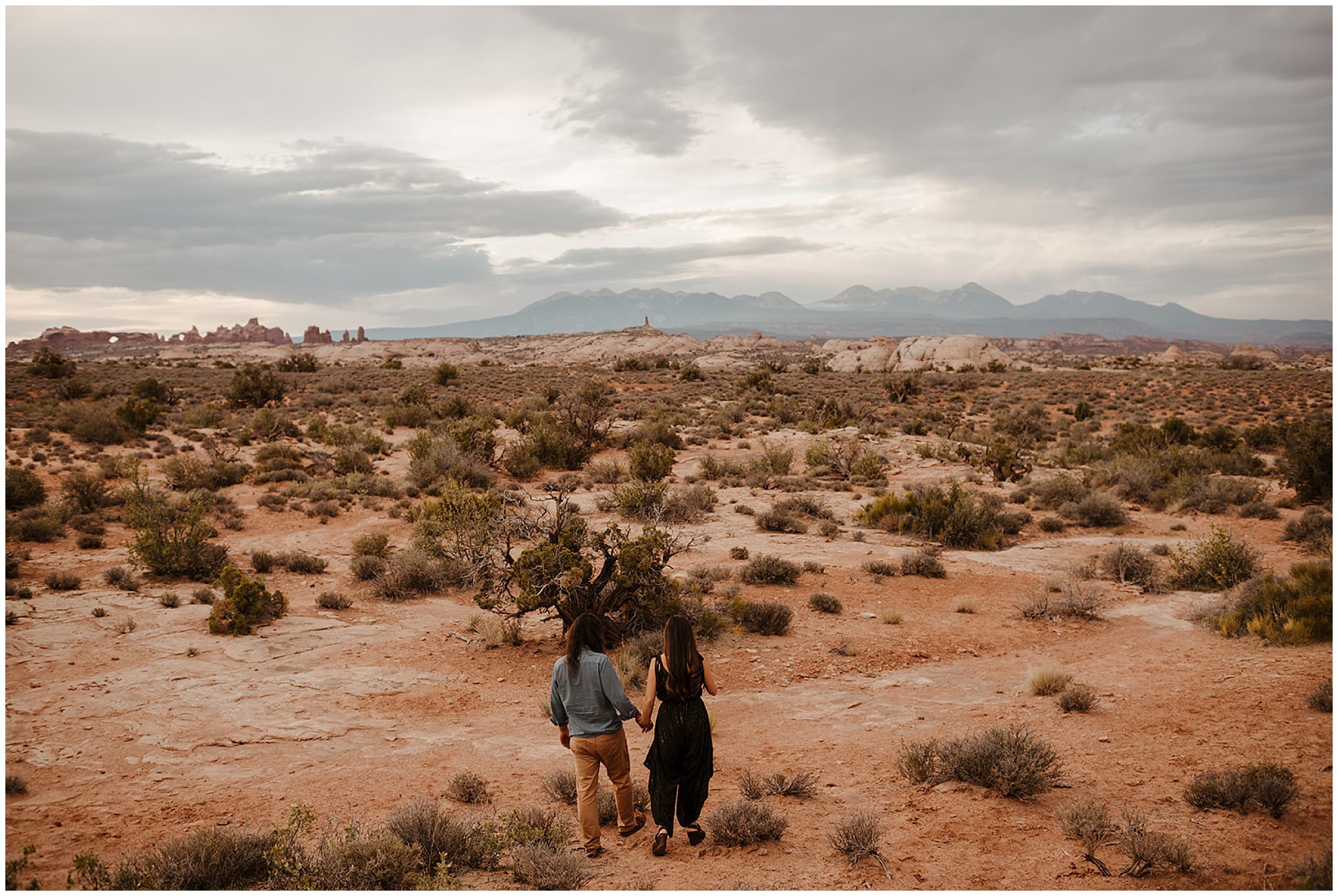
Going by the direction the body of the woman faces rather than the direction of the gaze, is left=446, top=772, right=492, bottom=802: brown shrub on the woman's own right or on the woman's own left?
on the woman's own left

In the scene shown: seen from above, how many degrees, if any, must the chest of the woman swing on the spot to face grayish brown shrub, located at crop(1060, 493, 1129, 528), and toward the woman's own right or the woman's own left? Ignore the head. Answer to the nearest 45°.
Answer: approximately 45° to the woman's own right

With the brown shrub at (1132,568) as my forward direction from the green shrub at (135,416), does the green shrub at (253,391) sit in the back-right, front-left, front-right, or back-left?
back-left

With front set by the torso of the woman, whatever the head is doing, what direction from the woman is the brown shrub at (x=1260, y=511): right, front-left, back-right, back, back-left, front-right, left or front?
front-right

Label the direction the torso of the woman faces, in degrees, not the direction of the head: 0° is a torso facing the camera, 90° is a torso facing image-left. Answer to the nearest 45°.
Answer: approximately 180°

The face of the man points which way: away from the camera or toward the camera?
away from the camera

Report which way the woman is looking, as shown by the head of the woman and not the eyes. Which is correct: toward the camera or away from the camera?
away from the camera

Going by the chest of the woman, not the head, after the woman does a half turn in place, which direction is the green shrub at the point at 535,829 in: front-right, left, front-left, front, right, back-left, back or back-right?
right
